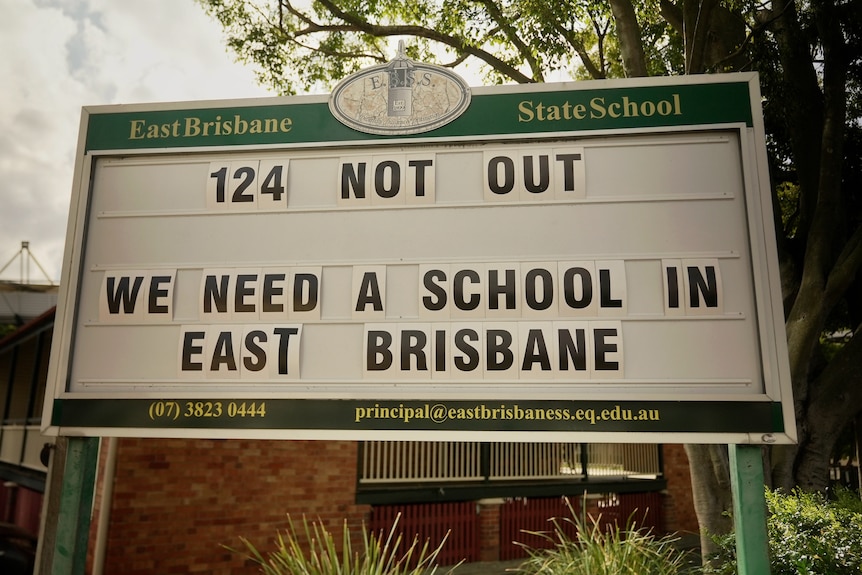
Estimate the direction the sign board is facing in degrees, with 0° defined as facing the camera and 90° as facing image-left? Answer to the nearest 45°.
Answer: approximately 0°

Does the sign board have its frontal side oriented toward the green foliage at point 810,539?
no

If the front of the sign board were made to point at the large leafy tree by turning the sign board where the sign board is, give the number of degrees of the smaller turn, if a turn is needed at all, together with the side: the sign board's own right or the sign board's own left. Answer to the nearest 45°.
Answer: approximately 135° to the sign board's own left
